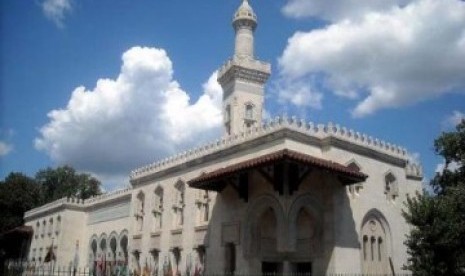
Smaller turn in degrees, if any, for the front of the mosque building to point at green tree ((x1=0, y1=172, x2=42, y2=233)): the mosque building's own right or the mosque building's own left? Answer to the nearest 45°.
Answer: approximately 90° to the mosque building's own right
